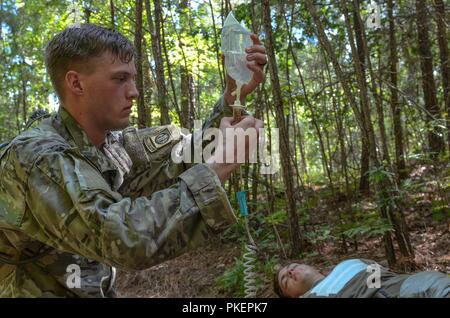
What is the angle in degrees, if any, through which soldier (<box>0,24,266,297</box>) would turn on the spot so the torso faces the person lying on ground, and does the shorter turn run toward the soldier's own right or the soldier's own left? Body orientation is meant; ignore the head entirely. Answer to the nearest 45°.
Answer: approximately 45° to the soldier's own left

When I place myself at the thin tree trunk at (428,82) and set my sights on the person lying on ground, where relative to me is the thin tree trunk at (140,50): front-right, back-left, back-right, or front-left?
front-right

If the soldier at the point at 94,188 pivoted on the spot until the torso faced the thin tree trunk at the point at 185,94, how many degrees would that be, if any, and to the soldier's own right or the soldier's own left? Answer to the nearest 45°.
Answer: approximately 90° to the soldier's own left

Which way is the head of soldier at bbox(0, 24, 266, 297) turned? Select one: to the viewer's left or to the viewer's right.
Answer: to the viewer's right

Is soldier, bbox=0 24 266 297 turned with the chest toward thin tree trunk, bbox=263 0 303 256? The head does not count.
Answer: no

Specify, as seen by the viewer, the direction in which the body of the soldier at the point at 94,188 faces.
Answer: to the viewer's right

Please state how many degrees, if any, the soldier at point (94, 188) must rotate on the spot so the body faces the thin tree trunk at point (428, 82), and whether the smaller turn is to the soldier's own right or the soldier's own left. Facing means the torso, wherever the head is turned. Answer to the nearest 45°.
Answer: approximately 45° to the soldier's own left

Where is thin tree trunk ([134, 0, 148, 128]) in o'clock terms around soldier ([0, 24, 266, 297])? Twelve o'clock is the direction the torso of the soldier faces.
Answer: The thin tree trunk is roughly at 9 o'clock from the soldier.
